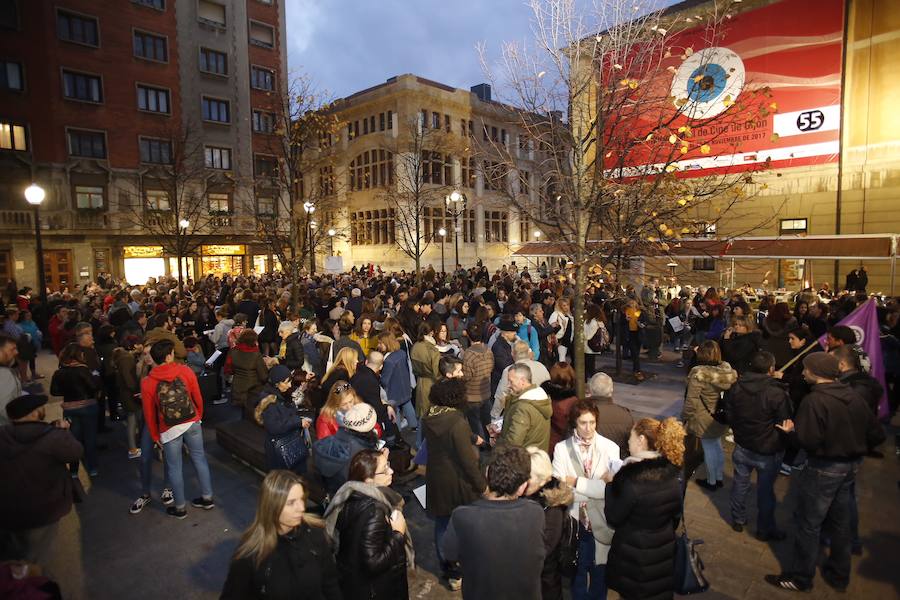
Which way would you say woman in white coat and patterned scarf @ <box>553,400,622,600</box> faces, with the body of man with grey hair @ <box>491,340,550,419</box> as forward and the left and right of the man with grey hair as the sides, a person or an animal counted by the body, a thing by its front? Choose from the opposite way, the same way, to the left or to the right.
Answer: the opposite way

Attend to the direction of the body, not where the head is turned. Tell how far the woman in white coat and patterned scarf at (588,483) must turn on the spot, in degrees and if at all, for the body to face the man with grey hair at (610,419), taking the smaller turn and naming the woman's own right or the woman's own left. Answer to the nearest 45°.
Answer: approximately 180°

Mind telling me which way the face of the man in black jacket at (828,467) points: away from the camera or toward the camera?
away from the camera

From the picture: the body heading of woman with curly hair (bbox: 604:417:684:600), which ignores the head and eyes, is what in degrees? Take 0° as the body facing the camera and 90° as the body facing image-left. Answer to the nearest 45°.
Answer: approximately 135°

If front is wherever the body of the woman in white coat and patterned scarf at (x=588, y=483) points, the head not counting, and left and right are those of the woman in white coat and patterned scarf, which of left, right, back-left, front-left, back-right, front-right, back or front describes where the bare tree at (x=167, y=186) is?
back-right

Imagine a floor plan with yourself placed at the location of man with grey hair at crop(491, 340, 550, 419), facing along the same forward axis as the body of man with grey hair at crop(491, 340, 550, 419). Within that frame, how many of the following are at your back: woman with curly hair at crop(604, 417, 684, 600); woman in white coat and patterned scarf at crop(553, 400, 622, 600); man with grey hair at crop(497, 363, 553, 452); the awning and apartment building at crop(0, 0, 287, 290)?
3

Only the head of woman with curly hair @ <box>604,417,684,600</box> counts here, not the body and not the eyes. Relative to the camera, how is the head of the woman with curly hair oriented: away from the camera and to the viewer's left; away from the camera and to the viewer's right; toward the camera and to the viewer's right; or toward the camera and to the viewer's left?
away from the camera and to the viewer's left

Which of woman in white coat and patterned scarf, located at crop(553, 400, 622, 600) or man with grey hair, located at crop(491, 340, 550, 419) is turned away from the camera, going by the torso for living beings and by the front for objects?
the man with grey hair

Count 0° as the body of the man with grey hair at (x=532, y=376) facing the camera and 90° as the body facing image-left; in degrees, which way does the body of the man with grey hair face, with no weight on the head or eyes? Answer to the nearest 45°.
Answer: approximately 180°
